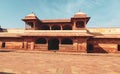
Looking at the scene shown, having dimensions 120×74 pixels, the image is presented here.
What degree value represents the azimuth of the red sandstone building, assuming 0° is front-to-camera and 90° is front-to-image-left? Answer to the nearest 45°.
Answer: approximately 0°
